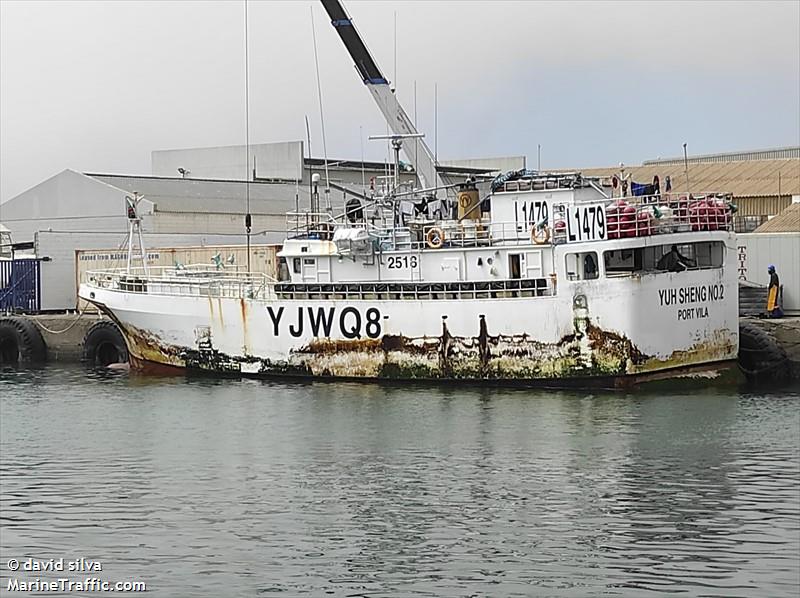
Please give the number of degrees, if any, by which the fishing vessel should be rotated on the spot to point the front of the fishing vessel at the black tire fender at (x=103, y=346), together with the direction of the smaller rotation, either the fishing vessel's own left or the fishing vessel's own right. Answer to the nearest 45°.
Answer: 0° — it already faces it

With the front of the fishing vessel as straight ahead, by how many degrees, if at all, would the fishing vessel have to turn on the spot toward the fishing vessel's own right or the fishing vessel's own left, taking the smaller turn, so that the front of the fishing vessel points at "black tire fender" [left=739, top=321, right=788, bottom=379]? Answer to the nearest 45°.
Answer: approximately 135° to the fishing vessel's own right

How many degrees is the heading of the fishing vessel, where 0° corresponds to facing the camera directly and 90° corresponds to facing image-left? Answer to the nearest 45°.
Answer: approximately 135°

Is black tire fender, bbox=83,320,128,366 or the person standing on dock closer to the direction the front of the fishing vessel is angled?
the black tire fender

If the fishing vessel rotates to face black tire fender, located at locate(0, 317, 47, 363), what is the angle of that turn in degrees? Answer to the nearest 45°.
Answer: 0° — it already faces it
